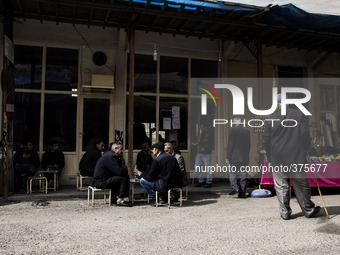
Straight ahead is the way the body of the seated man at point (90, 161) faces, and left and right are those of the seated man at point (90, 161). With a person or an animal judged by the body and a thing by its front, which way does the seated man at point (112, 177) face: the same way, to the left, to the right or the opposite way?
the same way

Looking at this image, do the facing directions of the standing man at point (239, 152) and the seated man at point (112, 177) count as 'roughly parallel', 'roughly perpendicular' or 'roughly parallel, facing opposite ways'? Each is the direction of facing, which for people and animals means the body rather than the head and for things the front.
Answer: roughly perpendicular

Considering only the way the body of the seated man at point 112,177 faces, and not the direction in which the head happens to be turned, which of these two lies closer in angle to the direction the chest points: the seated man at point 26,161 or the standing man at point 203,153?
the standing man

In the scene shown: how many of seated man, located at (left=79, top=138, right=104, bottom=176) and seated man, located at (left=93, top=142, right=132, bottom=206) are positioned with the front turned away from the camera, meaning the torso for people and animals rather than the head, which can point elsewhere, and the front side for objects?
0

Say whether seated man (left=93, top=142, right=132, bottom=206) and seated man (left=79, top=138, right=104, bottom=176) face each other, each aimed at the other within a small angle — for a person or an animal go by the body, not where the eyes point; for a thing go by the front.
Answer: no

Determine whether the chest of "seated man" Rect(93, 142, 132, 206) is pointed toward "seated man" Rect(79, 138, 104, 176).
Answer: no

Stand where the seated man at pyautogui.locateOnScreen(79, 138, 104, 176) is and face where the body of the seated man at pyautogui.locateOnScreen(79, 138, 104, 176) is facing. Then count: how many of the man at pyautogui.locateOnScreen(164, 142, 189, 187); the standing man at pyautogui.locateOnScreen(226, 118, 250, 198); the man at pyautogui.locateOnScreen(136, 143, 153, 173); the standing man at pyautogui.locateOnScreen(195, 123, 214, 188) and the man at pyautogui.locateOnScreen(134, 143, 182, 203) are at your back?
0

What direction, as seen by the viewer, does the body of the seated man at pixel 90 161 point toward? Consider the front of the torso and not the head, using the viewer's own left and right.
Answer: facing to the right of the viewer

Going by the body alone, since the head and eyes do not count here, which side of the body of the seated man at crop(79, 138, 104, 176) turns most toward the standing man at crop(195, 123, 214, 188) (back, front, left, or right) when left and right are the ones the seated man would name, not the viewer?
front

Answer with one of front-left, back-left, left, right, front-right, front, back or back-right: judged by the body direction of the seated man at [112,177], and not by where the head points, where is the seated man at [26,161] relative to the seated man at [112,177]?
back-left

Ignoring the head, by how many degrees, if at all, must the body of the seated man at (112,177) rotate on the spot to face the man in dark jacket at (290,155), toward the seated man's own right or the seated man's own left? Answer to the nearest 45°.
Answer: approximately 45° to the seated man's own right

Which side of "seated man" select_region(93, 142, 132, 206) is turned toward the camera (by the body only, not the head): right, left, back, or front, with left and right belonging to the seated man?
right
